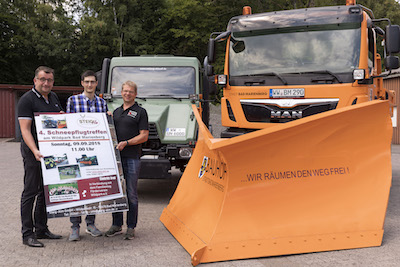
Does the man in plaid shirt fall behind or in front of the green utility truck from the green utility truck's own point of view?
in front

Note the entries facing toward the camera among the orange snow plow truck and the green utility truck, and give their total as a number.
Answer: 2

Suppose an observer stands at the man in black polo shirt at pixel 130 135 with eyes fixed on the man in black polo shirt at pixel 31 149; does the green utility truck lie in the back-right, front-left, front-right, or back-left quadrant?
back-right

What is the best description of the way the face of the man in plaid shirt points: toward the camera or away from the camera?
toward the camera

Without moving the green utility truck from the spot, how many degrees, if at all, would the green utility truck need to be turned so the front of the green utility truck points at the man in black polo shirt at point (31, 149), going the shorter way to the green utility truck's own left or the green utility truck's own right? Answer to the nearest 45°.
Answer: approximately 45° to the green utility truck's own right

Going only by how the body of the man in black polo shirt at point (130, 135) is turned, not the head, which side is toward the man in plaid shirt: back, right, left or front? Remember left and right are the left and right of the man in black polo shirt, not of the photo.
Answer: right

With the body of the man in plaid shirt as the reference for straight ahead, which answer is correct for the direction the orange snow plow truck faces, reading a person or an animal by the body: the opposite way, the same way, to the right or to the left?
the same way

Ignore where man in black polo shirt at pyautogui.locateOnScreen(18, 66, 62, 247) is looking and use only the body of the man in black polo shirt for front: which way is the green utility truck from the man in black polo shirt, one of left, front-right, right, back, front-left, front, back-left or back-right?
left

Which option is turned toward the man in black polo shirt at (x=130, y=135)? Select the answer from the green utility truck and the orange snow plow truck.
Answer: the green utility truck

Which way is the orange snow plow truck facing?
toward the camera

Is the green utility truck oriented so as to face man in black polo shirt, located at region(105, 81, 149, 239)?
yes

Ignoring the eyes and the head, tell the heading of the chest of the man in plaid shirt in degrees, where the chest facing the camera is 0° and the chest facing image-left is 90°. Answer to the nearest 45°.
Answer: approximately 0°

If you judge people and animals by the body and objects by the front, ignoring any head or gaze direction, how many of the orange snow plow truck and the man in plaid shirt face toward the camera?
2

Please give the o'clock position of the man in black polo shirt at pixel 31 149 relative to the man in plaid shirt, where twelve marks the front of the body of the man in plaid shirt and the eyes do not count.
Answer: The man in black polo shirt is roughly at 2 o'clock from the man in plaid shirt.

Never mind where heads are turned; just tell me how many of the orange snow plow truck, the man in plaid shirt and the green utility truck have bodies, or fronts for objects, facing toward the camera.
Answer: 3

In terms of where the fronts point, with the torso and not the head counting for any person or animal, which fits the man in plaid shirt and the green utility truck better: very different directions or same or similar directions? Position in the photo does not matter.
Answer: same or similar directions

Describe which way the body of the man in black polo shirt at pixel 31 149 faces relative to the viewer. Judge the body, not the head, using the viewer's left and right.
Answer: facing the viewer and to the right of the viewer
